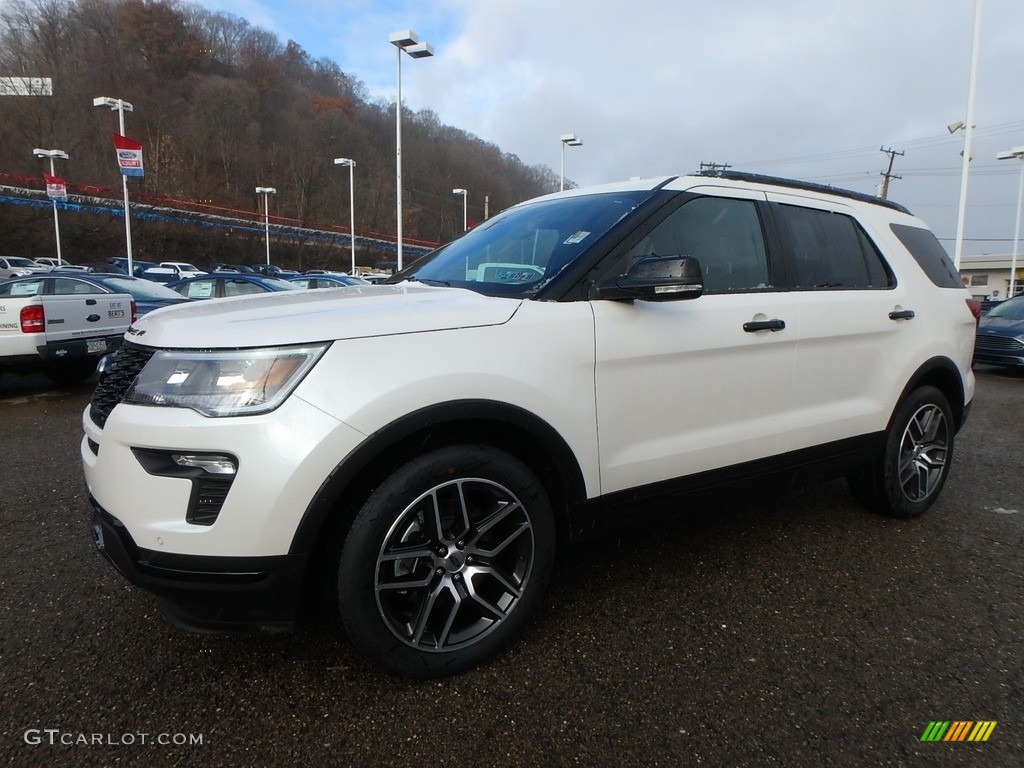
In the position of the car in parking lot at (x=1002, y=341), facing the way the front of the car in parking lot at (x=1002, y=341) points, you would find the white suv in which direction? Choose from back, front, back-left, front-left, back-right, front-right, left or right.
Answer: front-left

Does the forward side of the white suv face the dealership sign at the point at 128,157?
no

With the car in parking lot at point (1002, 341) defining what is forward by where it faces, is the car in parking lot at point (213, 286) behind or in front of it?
in front

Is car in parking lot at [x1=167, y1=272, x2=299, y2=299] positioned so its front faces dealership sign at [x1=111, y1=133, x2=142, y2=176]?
no

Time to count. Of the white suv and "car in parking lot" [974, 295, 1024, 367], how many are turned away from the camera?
0

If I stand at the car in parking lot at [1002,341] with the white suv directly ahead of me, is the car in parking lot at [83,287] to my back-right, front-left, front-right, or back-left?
front-right

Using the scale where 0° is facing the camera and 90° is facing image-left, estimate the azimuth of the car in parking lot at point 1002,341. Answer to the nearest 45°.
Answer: approximately 45°

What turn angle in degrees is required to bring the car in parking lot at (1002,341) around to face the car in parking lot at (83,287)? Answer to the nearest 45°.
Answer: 0° — it already faces it

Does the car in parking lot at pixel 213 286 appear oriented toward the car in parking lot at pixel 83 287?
no

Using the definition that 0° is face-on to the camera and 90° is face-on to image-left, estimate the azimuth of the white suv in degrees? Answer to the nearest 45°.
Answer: approximately 45°
